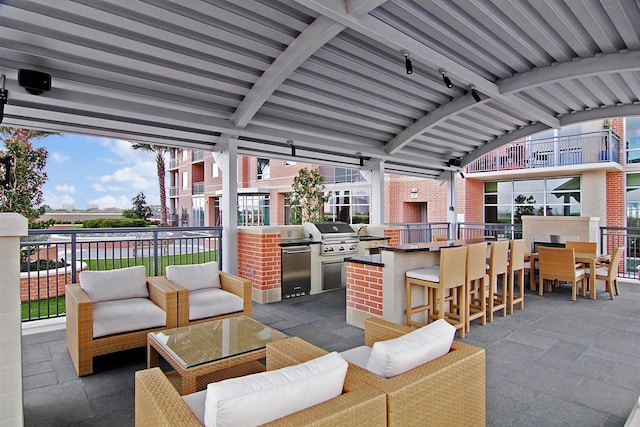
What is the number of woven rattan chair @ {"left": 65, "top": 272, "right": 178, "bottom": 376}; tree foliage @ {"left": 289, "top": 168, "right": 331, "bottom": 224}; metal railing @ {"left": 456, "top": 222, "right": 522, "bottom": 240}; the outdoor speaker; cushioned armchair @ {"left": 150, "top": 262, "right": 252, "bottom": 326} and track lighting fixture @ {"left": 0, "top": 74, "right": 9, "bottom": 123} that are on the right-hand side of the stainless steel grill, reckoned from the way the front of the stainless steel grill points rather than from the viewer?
4

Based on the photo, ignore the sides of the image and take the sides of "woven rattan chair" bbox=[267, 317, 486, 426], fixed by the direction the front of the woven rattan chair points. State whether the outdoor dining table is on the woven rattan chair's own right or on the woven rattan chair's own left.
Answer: on the woven rattan chair's own right

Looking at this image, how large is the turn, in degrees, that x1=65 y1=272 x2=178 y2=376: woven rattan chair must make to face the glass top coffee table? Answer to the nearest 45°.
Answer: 0° — it already faces it

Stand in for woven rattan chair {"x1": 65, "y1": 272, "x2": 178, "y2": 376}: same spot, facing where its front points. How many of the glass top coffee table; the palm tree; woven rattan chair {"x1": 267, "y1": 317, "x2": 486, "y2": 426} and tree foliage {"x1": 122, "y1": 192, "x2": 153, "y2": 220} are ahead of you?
2

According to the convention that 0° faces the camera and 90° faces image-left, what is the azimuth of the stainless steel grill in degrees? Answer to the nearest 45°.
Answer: approximately 315°

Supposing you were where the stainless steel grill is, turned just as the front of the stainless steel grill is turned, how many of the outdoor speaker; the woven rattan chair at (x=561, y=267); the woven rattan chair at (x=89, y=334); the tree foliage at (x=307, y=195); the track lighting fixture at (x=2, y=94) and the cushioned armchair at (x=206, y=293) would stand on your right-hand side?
4

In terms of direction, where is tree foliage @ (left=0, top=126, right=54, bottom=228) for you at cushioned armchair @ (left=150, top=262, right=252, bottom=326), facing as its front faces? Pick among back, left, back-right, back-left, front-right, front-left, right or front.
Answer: back

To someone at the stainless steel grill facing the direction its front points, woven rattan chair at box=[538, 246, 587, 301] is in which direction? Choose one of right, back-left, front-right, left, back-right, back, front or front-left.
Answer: front-left

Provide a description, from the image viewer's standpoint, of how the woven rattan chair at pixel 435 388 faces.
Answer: facing away from the viewer and to the left of the viewer

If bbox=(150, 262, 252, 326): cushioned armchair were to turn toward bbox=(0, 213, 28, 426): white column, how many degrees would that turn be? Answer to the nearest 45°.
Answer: approximately 45° to its right

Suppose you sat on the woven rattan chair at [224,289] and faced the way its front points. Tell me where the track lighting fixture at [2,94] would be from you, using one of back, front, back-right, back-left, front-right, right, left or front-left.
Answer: back-right

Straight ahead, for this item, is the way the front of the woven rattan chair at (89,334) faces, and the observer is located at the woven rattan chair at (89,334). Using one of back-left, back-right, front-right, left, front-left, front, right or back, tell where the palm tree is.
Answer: back-left
